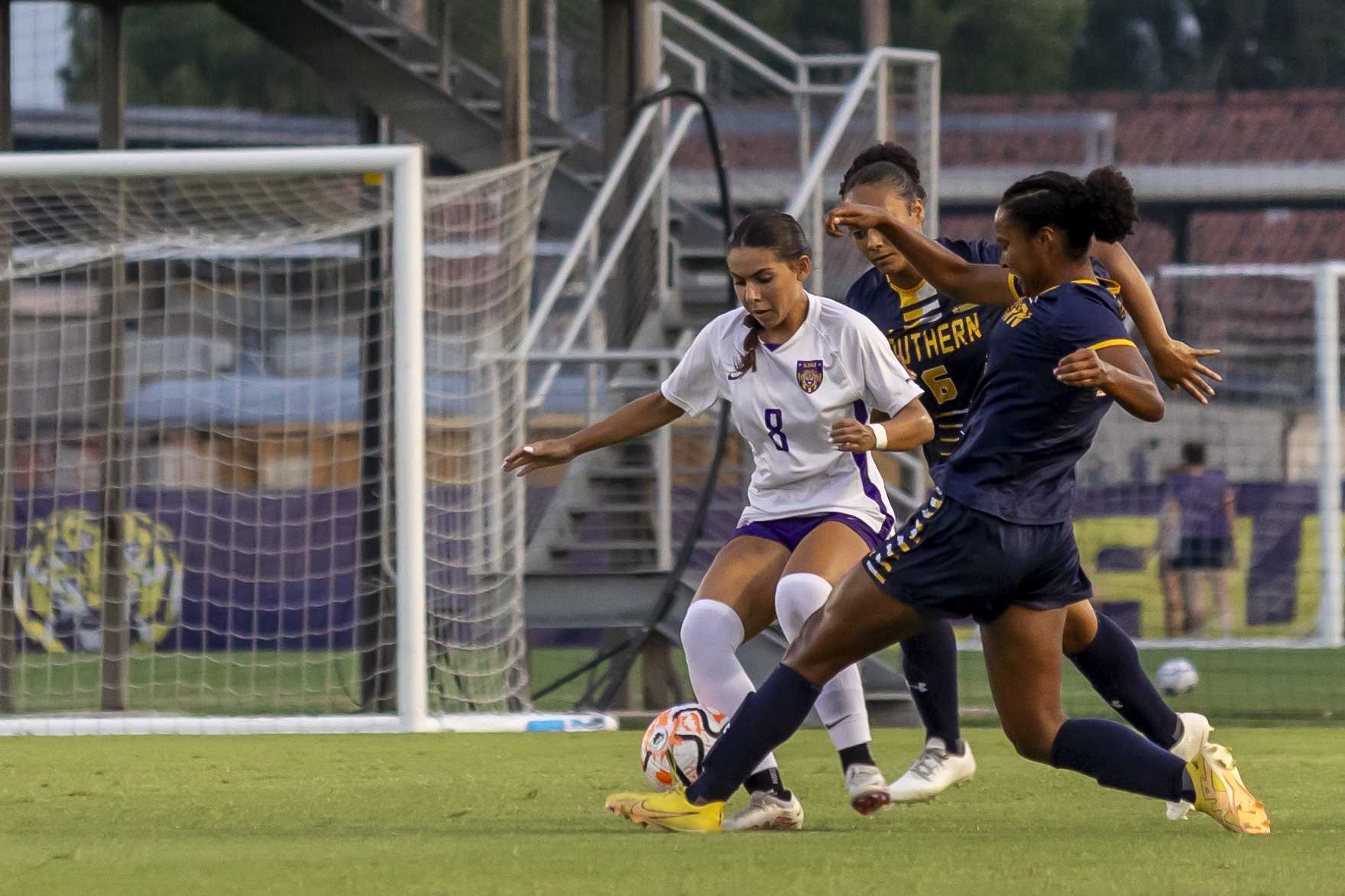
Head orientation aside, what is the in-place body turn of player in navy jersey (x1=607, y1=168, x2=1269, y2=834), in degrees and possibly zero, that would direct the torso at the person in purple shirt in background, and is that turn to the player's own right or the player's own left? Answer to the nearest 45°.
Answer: approximately 90° to the player's own right

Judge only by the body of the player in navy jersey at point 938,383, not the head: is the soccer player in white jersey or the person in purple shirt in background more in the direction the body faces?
the soccer player in white jersey

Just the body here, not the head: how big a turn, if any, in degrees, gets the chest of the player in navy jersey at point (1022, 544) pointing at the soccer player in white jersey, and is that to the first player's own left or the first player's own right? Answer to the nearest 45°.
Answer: approximately 45° to the first player's own right

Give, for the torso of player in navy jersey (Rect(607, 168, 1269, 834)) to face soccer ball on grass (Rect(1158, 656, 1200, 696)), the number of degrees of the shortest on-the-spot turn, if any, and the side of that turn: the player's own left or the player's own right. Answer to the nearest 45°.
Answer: approximately 90° to the player's own right

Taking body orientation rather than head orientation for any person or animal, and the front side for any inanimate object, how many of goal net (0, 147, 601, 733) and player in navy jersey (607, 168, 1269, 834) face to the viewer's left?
1

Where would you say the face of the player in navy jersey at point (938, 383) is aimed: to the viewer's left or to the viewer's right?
to the viewer's left

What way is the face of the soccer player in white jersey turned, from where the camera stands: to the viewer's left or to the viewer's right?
to the viewer's left

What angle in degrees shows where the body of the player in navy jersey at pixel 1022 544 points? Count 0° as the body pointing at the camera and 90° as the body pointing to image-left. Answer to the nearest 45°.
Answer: approximately 90°

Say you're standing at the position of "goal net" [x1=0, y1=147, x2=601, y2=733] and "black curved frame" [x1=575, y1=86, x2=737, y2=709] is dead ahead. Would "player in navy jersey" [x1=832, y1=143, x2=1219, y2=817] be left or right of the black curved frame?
right

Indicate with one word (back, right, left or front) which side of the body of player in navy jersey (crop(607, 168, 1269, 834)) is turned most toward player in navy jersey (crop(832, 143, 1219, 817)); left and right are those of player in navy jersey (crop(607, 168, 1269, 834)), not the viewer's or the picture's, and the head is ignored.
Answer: right

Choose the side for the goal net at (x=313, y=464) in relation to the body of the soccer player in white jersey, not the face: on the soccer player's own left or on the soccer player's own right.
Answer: on the soccer player's own right

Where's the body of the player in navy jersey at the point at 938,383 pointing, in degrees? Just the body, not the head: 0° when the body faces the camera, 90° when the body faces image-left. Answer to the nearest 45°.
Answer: approximately 45°

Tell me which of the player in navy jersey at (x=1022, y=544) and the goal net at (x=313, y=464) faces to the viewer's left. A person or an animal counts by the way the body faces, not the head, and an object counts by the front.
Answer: the player in navy jersey

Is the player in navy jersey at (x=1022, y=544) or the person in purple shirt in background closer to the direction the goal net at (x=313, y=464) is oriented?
the player in navy jersey
